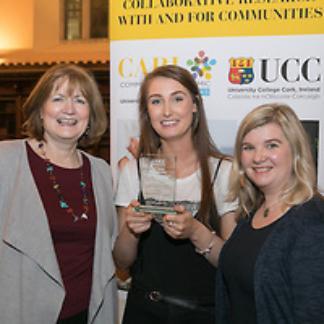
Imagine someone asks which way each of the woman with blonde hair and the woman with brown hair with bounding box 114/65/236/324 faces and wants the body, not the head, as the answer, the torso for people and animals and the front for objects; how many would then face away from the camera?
0

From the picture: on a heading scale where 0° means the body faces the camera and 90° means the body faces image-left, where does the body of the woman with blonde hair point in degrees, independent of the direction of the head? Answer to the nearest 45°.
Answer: approximately 45°

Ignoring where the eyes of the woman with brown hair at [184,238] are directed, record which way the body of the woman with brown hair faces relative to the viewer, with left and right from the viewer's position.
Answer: facing the viewer
